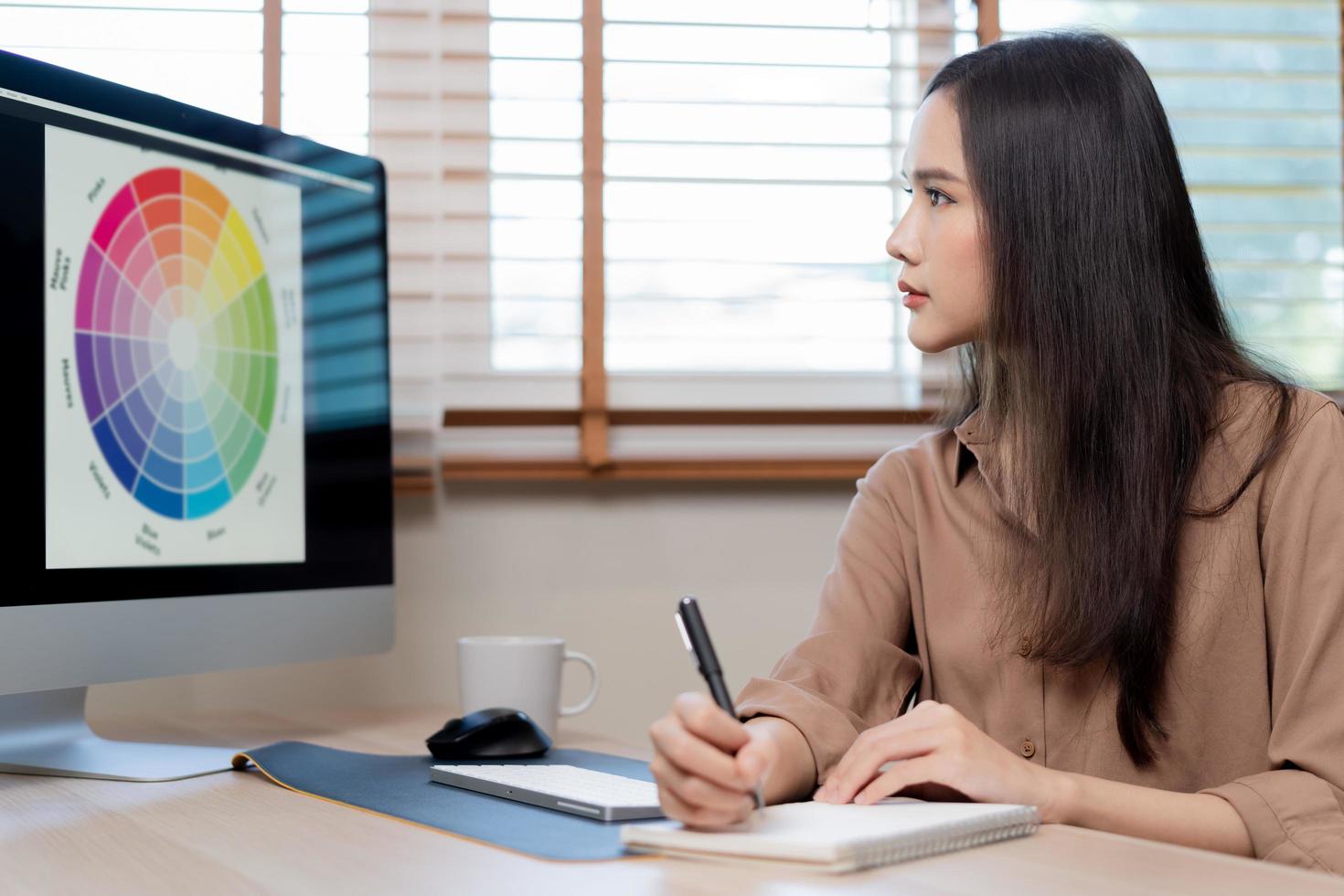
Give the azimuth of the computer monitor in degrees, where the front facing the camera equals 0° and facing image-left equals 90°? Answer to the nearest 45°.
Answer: approximately 315°

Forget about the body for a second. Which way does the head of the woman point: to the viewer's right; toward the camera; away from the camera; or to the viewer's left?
to the viewer's left

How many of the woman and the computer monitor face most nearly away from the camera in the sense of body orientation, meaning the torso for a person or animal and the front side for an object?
0

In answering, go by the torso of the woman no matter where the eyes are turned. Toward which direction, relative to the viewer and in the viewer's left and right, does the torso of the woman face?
facing the viewer and to the left of the viewer
